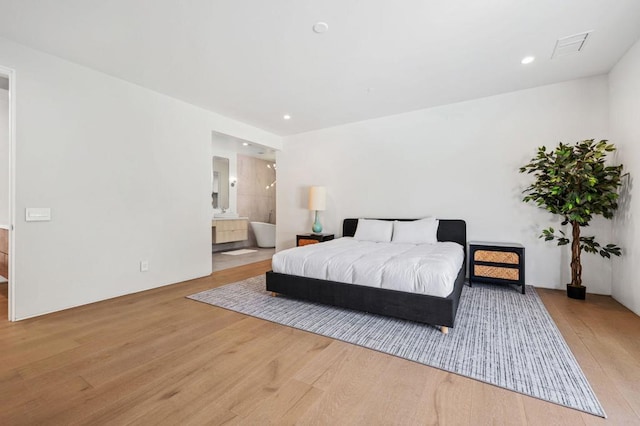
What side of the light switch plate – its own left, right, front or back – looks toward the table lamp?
left

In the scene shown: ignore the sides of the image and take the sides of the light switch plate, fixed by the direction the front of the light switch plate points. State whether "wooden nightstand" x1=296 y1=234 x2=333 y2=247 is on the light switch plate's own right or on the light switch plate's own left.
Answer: on the light switch plate's own left

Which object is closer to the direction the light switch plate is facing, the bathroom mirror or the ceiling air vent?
the ceiling air vent

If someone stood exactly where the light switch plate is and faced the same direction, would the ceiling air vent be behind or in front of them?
in front

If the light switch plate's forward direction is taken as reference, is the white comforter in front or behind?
in front

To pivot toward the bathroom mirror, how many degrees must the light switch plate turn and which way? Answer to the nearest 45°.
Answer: approximately 135° to its left

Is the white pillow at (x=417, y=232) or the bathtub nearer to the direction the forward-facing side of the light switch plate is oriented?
the white pillow

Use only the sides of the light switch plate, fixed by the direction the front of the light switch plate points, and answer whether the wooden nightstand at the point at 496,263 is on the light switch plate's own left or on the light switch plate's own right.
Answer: on the light switch plate's own left

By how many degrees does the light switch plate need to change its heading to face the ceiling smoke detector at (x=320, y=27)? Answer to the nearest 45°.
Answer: approximately 45° to its left

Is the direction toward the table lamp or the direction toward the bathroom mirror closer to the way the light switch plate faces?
the table lamp

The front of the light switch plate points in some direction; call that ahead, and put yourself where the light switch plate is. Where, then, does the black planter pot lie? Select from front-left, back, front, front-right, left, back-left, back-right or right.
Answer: front-left
